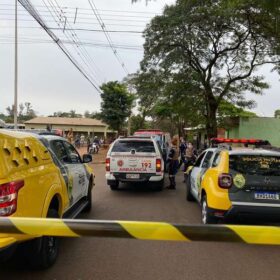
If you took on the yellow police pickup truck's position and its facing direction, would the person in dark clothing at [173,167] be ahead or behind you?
ahead

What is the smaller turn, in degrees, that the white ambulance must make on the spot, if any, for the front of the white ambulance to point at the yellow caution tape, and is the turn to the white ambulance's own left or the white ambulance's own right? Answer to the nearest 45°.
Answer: approximately 180°

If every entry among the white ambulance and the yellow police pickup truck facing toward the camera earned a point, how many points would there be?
0

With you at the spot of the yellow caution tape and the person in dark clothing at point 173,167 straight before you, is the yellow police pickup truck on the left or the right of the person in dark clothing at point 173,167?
left

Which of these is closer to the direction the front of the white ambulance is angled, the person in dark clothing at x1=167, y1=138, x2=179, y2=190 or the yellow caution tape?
the person in dark clothing

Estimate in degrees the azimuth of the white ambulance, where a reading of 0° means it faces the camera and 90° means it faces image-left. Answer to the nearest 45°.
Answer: approximately 180°

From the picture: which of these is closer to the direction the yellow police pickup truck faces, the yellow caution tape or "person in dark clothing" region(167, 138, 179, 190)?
the person in dark clothing

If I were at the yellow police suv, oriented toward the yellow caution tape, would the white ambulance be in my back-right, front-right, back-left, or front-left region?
back-right

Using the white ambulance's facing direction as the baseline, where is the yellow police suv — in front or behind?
behind

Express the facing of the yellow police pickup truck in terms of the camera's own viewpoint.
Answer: facing away from the viewer and to the right of the viewer
